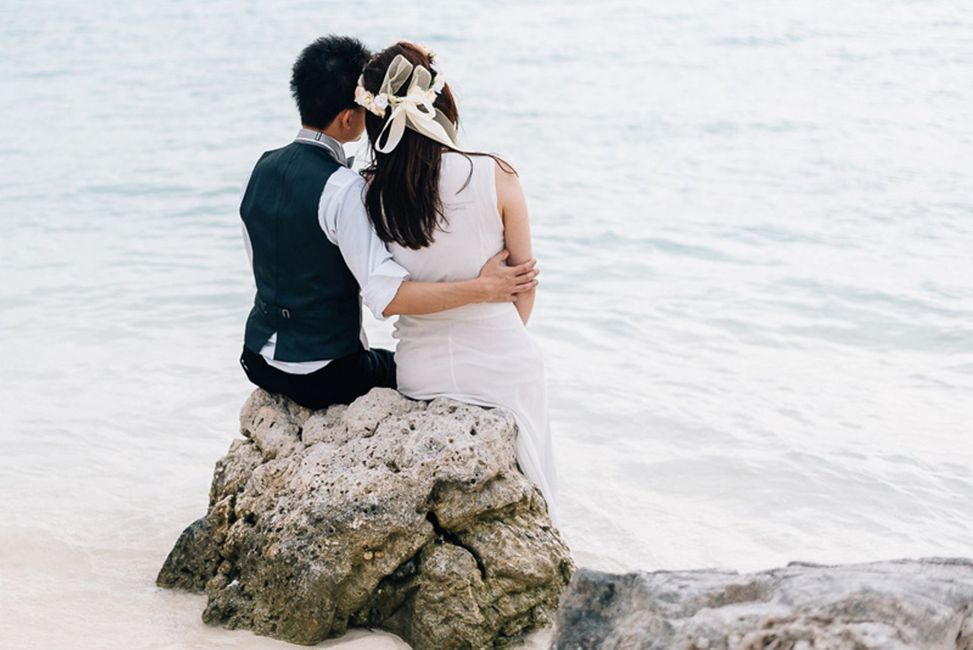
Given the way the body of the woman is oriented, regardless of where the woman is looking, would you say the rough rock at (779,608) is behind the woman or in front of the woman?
behind

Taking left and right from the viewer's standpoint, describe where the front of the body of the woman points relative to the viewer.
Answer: facing away from the viewer

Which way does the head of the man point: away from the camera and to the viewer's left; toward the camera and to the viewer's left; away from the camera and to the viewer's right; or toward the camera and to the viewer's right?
away from the camera and to the viewer's right
